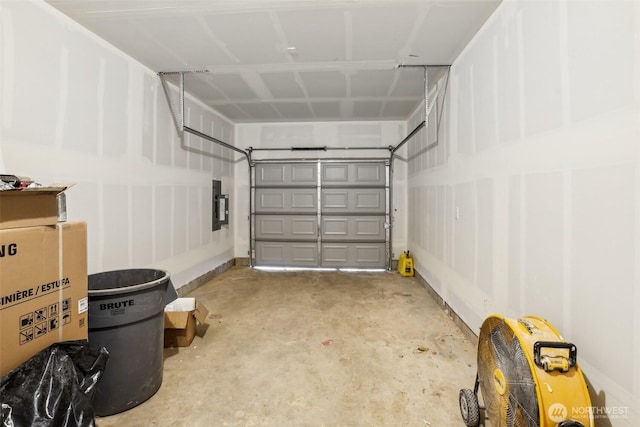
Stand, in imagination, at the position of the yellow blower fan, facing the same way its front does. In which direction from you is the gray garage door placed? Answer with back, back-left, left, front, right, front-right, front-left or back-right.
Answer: right

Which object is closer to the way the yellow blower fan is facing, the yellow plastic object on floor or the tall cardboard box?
the tall cardboard box

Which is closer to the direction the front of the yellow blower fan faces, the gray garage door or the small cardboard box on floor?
the small cardboard box on floor

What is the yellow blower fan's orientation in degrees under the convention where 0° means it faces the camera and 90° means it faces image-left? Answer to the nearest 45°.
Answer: approximately 45°

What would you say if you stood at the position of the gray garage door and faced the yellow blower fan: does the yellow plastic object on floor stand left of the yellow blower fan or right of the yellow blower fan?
left

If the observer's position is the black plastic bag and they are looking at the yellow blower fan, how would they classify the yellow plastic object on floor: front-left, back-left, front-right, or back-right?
front-left

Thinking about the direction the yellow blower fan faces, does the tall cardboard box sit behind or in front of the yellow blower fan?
in front

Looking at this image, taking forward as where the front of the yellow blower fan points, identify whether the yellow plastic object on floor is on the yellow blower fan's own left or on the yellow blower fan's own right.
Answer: on the yellow blower fan's own right

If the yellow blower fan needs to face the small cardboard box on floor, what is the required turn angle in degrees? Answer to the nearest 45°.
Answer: approximately 45° to its right

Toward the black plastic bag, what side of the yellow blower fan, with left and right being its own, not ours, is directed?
front
